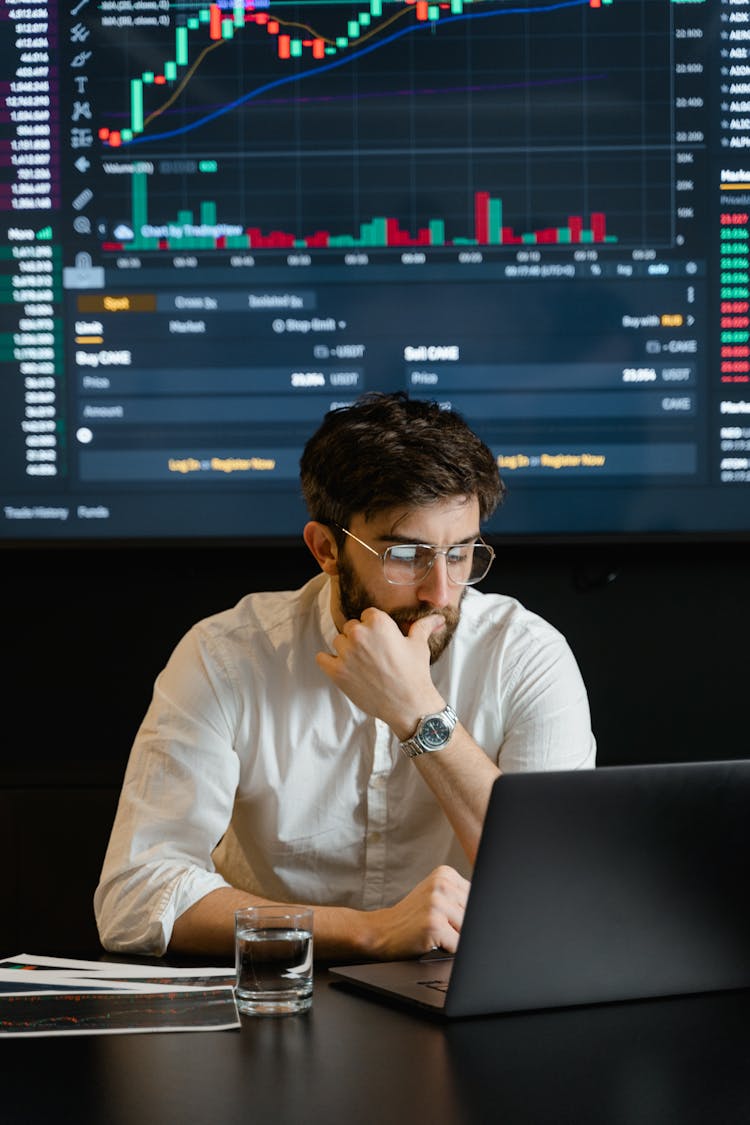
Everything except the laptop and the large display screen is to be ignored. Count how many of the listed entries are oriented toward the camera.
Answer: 1

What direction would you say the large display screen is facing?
toward the camera

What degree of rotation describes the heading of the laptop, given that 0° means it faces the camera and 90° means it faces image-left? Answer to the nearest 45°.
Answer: approximately 135°

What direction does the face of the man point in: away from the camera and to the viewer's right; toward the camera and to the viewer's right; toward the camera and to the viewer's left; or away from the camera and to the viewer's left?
toward the camera and to the viewer's right

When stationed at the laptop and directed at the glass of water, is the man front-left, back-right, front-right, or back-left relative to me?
front-right

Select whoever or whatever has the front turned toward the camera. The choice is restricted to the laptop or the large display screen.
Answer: the large display screen

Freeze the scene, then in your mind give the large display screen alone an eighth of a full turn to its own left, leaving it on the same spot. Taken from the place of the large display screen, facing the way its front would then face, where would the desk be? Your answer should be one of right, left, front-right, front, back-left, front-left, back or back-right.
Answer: front-right

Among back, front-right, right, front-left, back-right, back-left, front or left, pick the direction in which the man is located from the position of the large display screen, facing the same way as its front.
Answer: front
